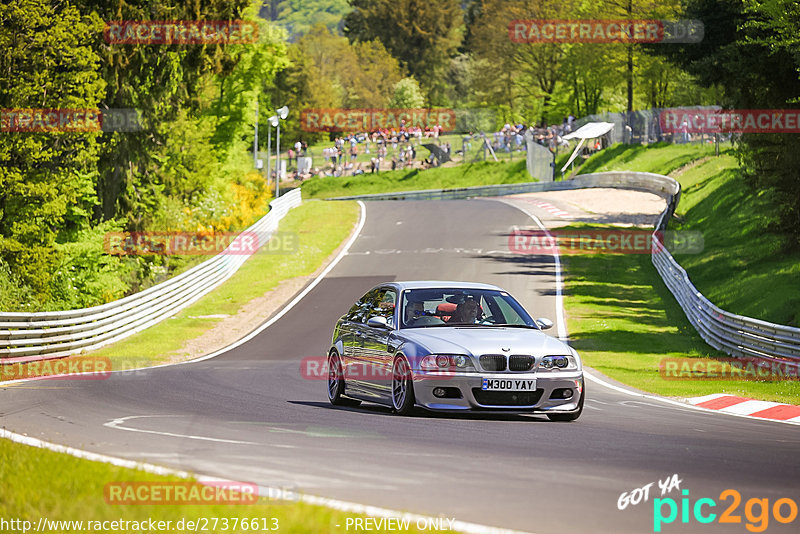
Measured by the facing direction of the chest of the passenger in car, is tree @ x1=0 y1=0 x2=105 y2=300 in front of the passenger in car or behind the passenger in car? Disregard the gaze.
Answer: behind

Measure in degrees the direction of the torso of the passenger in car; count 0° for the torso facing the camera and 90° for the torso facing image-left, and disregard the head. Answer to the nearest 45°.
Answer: approximately 315°

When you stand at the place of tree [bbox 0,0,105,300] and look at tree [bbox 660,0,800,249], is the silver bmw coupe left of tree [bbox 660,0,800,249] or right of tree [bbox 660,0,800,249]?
right

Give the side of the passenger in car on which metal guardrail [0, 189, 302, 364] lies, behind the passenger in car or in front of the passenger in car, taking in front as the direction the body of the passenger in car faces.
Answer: behind

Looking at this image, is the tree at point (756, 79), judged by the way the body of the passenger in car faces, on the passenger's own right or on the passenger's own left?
on the passenger's own left
